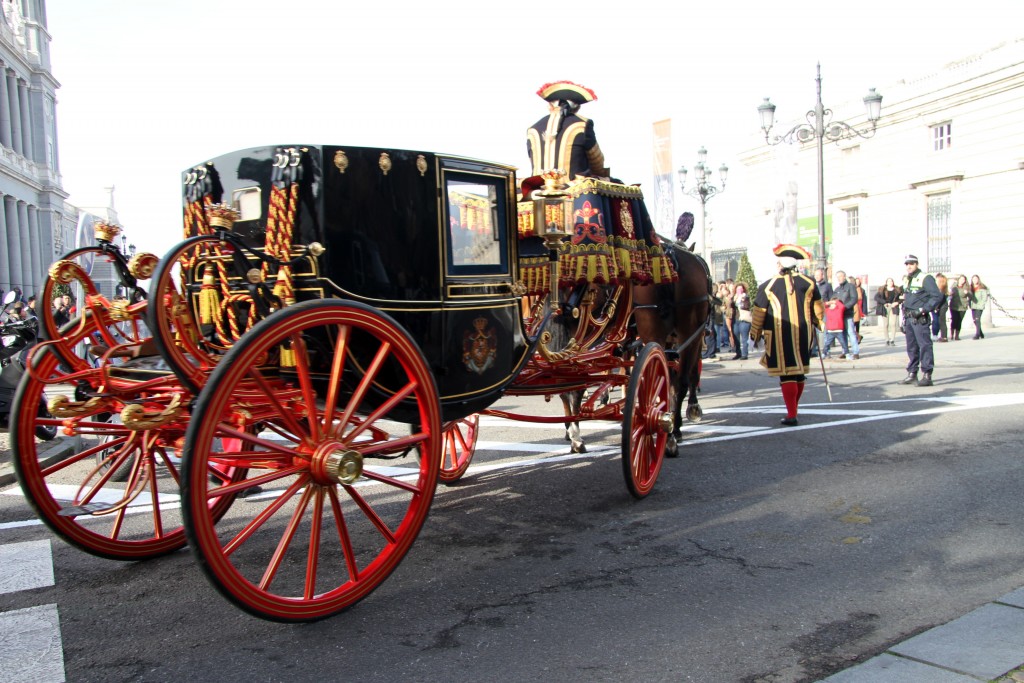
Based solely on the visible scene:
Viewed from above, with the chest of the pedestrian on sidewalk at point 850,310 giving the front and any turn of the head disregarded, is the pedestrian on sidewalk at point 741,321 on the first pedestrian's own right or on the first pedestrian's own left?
on the first pedestrian's own right

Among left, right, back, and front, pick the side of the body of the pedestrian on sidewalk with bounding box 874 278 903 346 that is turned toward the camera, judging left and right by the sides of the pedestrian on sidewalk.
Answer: front

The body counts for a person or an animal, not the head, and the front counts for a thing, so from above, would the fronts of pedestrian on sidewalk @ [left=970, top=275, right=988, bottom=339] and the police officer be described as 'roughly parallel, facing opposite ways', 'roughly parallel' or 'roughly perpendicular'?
roughly parallel

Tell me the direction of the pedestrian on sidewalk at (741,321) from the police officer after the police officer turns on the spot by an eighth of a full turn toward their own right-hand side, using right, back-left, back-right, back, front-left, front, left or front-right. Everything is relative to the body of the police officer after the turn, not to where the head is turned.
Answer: front-right

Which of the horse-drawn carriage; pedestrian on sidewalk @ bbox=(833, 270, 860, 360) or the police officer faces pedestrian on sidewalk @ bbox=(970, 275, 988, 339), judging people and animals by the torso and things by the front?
the horse-drawn carriage

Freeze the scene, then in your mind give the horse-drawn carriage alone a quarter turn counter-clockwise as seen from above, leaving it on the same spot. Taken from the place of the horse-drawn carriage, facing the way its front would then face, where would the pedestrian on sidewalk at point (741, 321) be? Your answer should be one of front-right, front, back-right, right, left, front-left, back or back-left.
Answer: right

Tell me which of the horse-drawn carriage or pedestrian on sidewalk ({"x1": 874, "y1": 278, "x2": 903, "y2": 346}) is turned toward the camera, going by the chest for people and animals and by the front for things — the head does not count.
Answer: the pedestrian on sidewalk

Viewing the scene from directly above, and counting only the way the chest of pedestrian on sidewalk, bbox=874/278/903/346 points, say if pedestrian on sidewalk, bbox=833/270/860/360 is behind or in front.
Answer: in front

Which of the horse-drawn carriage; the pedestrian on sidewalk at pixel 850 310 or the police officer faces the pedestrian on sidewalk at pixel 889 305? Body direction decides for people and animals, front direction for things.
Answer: the horse-drawn carriage

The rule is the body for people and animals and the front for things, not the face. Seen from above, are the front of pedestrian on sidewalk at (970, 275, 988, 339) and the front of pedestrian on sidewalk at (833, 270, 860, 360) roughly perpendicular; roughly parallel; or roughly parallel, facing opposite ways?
roughly parallel

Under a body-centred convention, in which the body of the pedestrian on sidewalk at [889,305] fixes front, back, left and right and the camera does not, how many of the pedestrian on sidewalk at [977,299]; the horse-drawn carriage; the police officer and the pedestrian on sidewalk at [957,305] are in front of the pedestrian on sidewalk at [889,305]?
2

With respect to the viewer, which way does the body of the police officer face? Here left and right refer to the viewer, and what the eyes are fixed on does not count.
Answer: facing the viewer and to the left of the viewer

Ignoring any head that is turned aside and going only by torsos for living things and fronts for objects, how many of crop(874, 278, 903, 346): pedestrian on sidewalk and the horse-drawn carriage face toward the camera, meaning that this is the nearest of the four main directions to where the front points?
1
